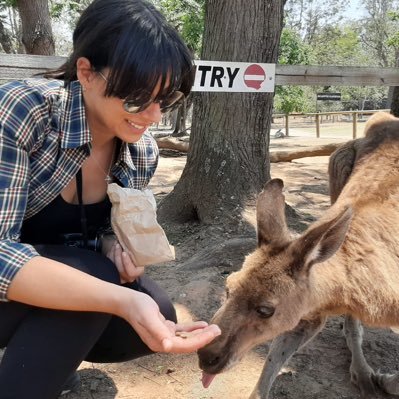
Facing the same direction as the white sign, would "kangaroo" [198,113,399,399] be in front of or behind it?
in front

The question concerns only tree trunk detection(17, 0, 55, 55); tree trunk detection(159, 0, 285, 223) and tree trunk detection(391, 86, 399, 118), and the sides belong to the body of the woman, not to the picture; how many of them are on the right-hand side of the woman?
0

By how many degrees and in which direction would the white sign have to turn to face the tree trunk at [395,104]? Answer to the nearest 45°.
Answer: approximately 135° to its left

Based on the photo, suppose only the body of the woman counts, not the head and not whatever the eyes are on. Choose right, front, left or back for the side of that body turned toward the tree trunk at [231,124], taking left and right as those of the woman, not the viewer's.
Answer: left

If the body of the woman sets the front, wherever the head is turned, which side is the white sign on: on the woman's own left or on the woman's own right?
on the woman's own left

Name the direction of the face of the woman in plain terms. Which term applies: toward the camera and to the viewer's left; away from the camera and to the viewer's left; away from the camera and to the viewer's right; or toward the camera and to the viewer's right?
toward the camera and to the viewer's right

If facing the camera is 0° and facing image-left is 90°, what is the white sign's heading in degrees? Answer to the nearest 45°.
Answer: approximately 0°

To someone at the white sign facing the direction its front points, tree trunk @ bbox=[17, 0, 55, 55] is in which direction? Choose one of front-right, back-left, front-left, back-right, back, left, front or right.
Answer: back-right

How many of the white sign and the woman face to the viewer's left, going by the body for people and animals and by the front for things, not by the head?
0

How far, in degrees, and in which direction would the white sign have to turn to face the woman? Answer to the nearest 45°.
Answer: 0° — it already faces them

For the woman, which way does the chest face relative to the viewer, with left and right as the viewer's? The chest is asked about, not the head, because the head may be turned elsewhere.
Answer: facing the viewer and to the right of the viewer
